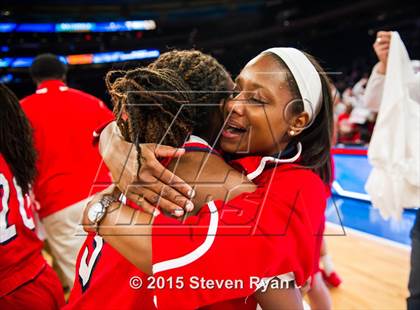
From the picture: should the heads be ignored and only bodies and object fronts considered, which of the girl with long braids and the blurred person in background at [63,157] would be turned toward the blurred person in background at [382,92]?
the girl with long braids

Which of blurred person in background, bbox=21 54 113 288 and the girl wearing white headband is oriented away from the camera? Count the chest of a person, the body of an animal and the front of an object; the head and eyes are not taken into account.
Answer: the blurred person in background

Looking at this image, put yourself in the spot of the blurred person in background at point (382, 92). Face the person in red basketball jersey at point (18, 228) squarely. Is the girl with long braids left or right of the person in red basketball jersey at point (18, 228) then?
left

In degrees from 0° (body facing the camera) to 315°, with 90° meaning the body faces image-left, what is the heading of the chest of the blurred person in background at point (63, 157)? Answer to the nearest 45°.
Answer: approximately 180°

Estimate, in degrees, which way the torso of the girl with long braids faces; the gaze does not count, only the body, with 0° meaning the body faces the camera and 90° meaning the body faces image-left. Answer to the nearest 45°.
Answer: approximately 225°

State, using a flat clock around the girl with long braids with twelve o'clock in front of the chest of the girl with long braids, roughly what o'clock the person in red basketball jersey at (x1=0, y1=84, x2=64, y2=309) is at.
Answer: The person in red basketball jersey is roughly at 9 o'clock from the girl with long braids.

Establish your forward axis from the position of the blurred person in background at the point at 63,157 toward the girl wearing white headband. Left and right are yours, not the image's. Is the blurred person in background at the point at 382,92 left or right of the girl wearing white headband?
left

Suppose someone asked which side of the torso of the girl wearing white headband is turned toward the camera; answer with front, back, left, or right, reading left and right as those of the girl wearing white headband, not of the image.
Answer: left

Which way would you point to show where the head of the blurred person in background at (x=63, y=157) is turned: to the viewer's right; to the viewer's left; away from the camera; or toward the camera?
away from the camera

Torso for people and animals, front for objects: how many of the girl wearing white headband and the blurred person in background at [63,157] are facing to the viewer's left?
1

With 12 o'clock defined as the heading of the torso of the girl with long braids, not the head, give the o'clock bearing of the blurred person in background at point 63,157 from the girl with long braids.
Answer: The blurred person in background is roughly at 10 o'clock from the girl with long braids.

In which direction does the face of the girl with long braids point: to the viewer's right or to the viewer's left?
to the viewer's right
